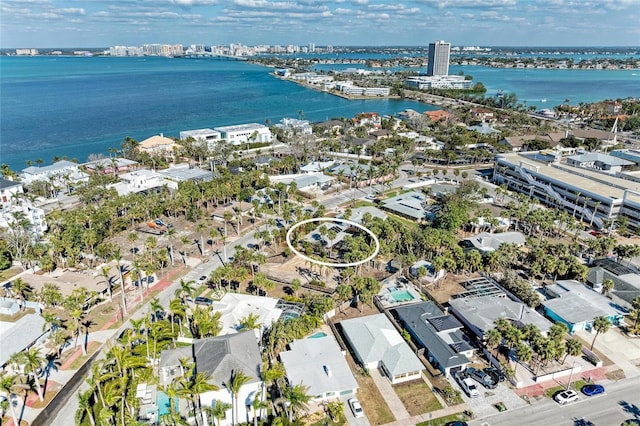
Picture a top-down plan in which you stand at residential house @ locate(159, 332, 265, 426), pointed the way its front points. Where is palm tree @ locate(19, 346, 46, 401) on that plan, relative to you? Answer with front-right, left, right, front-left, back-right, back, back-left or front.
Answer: right

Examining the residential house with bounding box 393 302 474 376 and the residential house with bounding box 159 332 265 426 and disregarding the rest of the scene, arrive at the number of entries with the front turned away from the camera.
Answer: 0

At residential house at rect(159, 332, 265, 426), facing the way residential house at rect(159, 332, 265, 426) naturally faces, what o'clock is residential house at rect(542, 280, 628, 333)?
residential house at rect(542, 280, 628, 333) is roughly at 9 o'clock from residential house at rect(159, 332, 265, 426).

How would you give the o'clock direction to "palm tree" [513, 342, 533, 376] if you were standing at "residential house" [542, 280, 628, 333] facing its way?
The palm tree is roughly at 2 o'clock from the residential house.

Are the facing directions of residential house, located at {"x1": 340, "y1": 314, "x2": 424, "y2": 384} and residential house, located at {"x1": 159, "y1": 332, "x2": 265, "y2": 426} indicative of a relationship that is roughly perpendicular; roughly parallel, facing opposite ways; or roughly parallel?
roughly parallel

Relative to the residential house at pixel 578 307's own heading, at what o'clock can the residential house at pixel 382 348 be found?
the residential house at pixel 382 348 is roughly at 3 o'clock from the residential house at pixel 578 307.

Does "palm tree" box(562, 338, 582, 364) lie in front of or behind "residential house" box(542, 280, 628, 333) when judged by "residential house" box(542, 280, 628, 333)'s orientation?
in front

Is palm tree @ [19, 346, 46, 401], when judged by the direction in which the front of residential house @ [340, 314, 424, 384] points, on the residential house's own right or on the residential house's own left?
on the residential house's own right

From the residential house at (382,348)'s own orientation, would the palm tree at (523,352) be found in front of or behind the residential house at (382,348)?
in front

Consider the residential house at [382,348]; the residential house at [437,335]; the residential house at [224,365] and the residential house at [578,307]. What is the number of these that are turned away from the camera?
0

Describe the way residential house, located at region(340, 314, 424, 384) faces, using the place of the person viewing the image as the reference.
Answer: facing the viewer and to the right of the viewer

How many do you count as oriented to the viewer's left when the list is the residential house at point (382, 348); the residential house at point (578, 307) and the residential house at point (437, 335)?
0

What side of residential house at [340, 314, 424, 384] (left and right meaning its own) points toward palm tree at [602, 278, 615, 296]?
left
